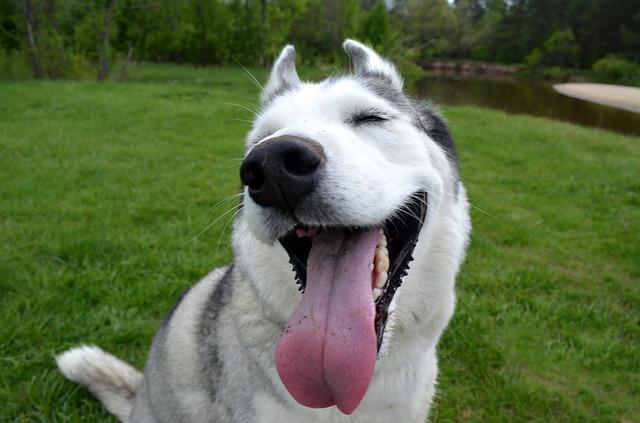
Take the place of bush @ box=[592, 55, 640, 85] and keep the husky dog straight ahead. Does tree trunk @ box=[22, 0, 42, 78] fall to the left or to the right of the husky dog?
right

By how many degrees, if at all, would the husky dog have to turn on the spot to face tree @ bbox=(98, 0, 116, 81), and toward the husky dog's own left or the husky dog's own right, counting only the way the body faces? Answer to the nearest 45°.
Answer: approximately 135° to the husky dog's own left

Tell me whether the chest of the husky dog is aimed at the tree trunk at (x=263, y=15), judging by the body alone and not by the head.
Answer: no

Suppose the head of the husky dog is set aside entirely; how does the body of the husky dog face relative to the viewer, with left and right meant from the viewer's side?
facing the viewer and to the right of the viewer

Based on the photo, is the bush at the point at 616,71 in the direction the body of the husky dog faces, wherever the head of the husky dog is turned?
no

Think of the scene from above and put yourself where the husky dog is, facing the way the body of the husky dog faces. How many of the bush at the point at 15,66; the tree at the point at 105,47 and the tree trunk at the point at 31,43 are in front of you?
0

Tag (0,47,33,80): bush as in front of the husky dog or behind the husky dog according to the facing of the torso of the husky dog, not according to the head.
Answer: behind
